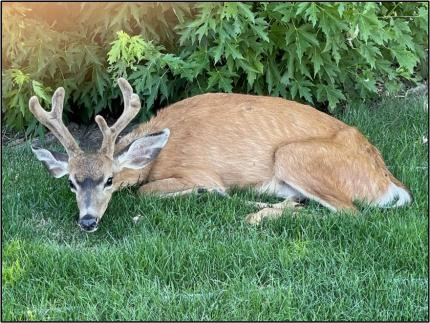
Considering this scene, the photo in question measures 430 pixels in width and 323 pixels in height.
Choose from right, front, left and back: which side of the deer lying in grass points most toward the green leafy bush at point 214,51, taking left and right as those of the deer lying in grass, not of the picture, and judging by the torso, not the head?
right

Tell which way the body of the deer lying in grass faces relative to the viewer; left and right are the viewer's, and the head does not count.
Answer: facing to the left of the viewer
